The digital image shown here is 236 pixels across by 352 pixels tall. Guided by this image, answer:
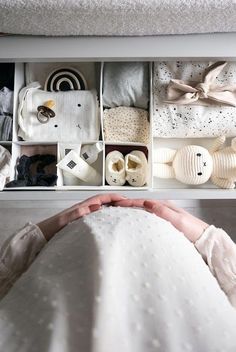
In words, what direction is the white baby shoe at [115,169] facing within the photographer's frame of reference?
facing the viewer

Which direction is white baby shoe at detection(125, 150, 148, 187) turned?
toward the camera

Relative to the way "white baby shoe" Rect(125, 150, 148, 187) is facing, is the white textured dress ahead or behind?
ahead

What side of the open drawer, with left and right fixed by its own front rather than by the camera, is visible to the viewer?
front

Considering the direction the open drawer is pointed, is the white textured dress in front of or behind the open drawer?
in front

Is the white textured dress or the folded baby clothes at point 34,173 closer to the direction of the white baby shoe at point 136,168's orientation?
the white textured dress

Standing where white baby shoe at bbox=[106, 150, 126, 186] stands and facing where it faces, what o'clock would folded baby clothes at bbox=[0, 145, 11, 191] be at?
The folded baby clothes is roughly at 3 o'clock from the white baby shoe.

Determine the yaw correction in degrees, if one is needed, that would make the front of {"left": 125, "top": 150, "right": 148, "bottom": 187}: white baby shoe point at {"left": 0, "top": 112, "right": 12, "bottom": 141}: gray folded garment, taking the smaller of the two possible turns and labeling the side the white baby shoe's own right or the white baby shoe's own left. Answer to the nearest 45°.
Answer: approximately 90° to the white baby shoe's own right

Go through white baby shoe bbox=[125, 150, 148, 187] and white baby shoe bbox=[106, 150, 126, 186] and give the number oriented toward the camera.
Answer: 2
